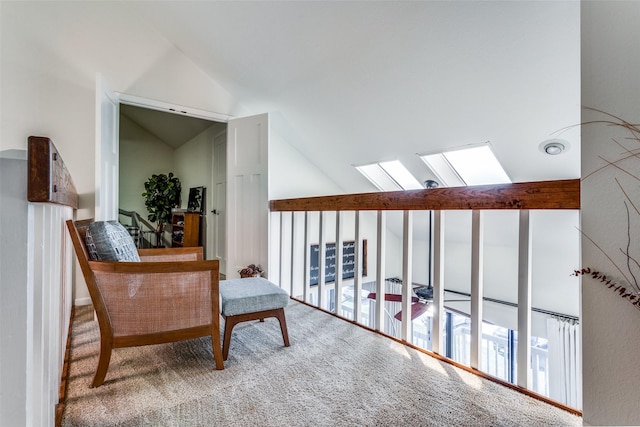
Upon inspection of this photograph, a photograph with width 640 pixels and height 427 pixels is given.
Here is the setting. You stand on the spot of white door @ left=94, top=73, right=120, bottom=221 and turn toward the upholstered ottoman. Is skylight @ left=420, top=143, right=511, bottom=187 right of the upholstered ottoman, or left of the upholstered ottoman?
left

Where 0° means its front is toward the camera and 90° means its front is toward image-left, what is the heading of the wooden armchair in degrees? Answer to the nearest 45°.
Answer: approximately 270°

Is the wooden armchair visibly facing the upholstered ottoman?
yes

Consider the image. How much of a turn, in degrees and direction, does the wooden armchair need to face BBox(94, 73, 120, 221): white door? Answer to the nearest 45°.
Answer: approximately 90° to its left

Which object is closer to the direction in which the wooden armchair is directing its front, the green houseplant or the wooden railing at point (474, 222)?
the wooden railing

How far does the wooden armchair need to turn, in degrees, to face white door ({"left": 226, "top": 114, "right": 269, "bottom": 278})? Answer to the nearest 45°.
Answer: approximately 45° to its left

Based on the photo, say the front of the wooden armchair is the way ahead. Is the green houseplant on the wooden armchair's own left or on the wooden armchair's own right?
on the wooden armchair's own left

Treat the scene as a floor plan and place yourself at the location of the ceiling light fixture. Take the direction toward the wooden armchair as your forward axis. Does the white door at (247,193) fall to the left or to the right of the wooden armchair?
right

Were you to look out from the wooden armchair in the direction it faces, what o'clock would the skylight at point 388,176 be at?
The skylight is roughly at 11 o'clock from the wooden armchair.

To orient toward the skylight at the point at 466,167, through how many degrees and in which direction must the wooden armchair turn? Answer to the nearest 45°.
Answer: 0° — it already faces it
